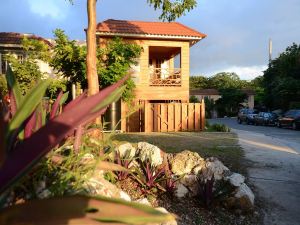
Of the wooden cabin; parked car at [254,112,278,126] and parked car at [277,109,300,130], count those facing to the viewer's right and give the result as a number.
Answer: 0

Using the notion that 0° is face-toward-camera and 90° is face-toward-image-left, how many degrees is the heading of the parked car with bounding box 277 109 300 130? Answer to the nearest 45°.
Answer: approximately 45°

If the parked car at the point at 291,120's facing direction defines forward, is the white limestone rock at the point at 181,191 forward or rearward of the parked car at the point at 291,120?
forward

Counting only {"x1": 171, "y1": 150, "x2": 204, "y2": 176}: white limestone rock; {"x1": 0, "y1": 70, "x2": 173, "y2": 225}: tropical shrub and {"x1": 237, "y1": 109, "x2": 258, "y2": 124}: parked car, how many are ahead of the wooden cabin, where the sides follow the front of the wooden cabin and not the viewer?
2

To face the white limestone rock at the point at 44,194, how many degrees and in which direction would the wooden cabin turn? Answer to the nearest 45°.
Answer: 0° — it already faces it

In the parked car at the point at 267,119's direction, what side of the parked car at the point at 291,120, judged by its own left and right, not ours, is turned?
right

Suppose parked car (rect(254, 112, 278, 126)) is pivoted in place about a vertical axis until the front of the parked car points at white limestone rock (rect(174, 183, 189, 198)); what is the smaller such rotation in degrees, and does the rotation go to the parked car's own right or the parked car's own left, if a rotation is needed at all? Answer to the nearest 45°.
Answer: approximately 45° to the parked car's own left

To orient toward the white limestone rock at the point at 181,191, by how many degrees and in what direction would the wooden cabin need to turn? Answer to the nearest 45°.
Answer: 0° — it already faces it

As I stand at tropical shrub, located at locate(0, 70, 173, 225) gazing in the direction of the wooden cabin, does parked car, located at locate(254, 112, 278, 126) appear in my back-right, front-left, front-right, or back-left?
front-right

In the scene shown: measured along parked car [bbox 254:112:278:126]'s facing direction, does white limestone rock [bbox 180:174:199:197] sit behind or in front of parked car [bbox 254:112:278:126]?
in front

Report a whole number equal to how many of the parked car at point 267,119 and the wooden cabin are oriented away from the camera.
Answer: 0

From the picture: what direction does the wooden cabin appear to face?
toward the camera

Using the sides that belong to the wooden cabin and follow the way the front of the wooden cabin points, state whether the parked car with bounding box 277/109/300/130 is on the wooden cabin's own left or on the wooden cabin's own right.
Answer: on the wooden cabin's own left

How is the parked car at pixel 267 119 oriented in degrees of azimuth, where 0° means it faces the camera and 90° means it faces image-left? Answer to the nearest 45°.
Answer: approximately 45°

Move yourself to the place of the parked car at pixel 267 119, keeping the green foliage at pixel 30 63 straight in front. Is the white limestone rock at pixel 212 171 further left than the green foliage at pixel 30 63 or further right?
left

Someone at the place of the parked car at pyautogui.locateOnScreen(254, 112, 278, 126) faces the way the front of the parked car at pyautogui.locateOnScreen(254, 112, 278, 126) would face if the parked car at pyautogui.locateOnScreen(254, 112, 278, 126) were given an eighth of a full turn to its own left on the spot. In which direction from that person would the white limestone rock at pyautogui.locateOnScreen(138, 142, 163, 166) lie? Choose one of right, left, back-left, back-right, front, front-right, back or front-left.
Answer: front

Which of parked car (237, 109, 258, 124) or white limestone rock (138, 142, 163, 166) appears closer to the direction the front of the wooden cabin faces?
the white limestone rock
